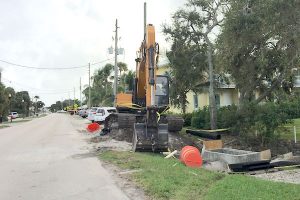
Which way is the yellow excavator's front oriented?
toward the camera

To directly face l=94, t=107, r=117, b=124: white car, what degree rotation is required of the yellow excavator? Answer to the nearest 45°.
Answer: approximately 180°

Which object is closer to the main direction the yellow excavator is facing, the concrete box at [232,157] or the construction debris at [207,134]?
the concrete box

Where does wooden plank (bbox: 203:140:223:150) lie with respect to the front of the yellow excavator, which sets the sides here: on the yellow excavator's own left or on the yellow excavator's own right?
on the yellow excavator's own left

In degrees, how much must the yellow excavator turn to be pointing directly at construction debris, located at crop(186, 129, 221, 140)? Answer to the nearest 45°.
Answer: approximately 135° to its left

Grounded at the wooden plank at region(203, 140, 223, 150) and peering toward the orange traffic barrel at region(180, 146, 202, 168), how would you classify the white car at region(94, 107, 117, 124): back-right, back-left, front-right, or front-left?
back-right
